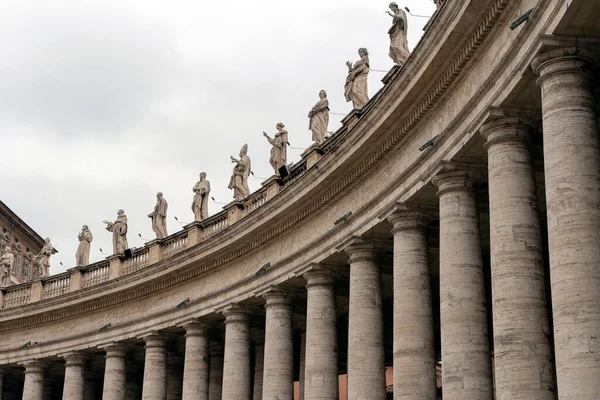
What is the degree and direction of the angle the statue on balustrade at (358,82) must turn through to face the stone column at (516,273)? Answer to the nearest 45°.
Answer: approximately 45° to its left

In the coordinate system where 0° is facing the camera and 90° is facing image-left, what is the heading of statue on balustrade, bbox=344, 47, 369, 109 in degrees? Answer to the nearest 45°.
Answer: approximately 45°

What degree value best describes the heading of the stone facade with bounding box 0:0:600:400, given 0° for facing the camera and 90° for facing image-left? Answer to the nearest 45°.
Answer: approximately 45°

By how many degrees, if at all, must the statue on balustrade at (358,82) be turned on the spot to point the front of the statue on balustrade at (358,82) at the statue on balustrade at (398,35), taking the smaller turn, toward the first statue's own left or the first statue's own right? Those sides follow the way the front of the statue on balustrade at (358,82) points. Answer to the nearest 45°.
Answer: approximately 45° to the first statue's own left
